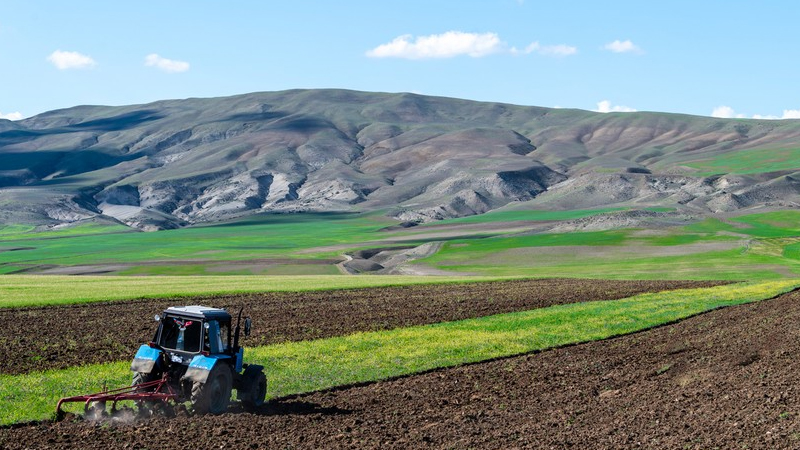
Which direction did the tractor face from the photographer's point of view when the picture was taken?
facing away from the viewer and to the right of the viewer
